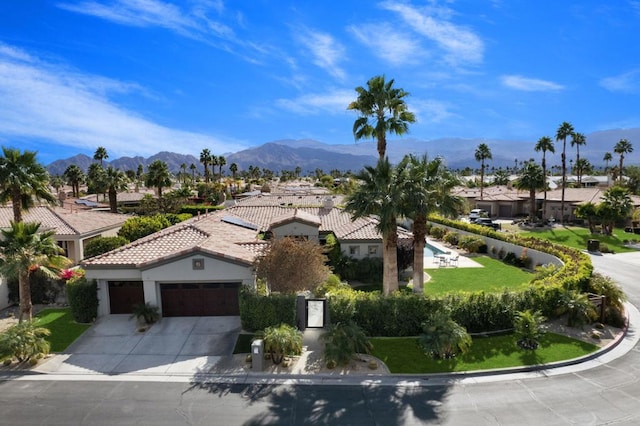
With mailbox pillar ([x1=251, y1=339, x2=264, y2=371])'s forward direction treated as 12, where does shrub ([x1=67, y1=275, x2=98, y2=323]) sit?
The shrub is roughly at 4 o'clock from the mailbox pillar.

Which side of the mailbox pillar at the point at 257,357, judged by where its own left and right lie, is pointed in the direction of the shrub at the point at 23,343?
right

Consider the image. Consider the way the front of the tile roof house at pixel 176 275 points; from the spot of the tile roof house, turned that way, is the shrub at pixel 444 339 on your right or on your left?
on your left

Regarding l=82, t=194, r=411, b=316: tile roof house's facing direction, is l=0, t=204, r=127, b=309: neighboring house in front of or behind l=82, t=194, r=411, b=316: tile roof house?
behind

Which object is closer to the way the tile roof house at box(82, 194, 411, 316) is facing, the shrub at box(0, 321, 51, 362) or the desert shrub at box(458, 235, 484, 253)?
the shrub

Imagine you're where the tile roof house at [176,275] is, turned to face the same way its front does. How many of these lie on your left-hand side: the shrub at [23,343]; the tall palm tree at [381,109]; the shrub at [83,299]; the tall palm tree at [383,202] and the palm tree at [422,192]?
3

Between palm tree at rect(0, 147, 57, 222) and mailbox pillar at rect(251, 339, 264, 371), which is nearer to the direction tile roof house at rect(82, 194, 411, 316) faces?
the mailbox pillar

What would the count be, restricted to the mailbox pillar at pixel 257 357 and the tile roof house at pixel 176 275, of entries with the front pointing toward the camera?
2

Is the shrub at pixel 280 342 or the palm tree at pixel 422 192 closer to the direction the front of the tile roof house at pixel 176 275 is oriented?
the shrub

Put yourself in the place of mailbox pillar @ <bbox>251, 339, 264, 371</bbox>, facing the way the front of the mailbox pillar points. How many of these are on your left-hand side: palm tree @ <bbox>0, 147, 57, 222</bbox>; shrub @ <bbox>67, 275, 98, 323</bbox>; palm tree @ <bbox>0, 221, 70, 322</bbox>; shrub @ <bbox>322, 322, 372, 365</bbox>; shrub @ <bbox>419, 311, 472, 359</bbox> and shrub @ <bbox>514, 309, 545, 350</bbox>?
3

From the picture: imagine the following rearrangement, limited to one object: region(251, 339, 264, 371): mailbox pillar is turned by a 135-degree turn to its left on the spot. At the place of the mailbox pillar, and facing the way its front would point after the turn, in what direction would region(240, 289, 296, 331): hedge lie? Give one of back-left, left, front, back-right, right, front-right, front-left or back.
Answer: front-left

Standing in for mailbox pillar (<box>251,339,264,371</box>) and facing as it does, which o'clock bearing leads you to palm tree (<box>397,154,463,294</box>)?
The palm tree is roughly at 8 o'clock from the mailbox pillar.

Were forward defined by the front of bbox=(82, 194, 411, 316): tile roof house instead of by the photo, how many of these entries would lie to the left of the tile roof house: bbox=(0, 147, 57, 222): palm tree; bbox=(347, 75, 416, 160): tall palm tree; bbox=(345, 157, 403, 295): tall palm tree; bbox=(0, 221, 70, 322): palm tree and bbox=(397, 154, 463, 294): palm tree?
3

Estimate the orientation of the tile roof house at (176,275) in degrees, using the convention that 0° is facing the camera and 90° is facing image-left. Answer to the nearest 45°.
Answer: approximately 0°
